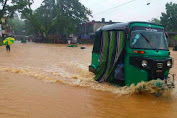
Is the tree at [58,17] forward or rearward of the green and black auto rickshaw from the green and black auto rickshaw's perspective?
rearward

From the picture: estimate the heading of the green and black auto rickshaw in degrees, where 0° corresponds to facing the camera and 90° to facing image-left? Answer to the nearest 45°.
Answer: approximately 315°

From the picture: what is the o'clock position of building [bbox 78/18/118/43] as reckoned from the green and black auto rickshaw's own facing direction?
The building is roughly at 7 o'clock from the green and black auto rickshaw.

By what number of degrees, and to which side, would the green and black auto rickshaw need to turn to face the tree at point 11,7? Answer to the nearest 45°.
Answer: approximately 180°
